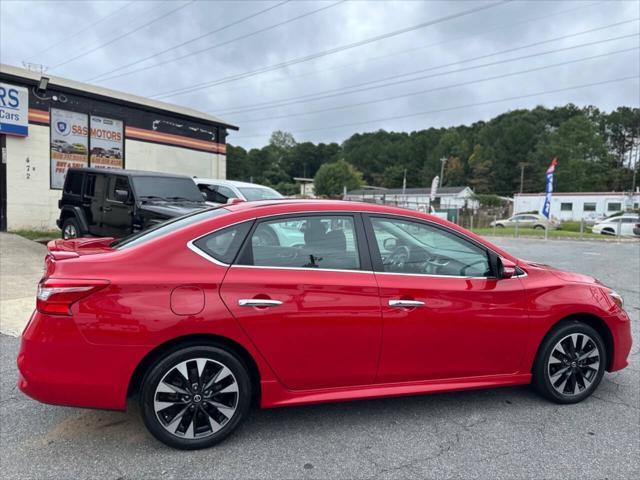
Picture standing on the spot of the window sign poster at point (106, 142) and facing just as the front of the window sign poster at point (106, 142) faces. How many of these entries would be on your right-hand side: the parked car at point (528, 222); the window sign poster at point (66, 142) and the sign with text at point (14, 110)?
2

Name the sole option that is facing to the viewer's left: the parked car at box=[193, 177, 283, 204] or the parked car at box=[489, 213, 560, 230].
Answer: the parked car at box=[489, 213, 560, 230]

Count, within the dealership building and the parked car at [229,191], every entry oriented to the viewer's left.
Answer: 0

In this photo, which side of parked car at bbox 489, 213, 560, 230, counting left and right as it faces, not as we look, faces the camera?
left

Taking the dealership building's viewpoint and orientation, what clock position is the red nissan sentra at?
The red nissan sentra is roughly at 1 o'clock from the dealership building.

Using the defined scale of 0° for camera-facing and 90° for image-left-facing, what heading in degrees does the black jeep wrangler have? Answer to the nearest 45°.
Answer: approximately 315°

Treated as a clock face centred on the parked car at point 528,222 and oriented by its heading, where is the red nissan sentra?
The red nissan sentra is roughly at 9 o'clock from the parked car.

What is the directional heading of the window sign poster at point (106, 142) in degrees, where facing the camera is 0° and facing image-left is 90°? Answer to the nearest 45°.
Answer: approximately 315°

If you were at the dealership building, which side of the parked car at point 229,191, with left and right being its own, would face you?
back

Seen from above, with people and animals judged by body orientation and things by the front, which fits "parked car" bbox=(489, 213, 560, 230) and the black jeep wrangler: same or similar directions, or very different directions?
very different directions
